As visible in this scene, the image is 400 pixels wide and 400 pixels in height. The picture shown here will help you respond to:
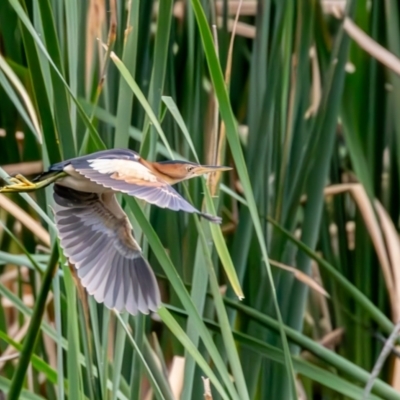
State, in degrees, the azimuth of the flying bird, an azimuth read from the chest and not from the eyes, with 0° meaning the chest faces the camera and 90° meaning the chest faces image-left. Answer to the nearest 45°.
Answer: approximately 270°

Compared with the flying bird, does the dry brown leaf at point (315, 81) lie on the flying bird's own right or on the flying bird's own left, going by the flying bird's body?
on the flying bird's own left
